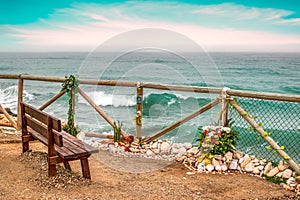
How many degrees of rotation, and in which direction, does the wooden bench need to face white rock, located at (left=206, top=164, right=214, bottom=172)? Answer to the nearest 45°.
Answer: approximately 45° to its right

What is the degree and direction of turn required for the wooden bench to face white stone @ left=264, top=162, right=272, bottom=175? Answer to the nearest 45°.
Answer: approximately 45° to its right

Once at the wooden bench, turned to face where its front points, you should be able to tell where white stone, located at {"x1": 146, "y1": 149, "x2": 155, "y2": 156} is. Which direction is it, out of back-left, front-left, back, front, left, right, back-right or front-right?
front

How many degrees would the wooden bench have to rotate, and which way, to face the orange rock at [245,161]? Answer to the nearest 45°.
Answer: approximately 45° to its right

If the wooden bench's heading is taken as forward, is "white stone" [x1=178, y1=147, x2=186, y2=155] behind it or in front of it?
in front

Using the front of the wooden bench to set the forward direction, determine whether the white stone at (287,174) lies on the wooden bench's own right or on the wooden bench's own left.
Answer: on the wooden bench's own right

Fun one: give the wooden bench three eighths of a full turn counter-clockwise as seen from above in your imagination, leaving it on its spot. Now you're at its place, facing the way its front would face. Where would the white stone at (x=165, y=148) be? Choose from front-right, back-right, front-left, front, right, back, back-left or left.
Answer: back-right

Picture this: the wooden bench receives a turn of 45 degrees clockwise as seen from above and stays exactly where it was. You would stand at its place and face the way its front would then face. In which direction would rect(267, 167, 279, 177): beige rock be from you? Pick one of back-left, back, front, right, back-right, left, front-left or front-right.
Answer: front

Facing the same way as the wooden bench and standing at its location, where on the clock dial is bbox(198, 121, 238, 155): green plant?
The green plant is roughly at 1 o'clock from the wooden bench.

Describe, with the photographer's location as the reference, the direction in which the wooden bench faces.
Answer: facing away from the viewer and to the right of the viewer

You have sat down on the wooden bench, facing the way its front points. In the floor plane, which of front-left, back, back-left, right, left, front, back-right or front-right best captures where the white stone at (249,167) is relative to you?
front-right

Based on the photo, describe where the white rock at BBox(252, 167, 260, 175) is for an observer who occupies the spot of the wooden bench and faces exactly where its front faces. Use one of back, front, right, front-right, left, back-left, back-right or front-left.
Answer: front-right

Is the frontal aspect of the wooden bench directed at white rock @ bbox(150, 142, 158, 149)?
yes
